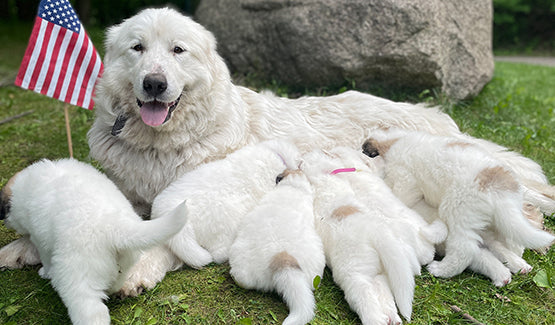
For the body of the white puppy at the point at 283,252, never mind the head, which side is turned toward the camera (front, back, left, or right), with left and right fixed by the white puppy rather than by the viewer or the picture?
back

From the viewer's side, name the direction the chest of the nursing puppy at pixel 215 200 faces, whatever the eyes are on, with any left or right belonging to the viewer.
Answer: facing away from the viewer and to the right of the viewer

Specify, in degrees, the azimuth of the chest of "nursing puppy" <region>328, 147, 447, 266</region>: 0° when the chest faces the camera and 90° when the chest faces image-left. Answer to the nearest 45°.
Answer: approximately 135°

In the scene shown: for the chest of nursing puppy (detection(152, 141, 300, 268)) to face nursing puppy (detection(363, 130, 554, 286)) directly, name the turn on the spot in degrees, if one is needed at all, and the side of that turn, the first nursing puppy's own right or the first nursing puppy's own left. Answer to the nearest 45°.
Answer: approximately 45° to the first nursing puppy's own right

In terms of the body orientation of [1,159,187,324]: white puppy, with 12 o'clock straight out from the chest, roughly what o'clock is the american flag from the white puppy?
The american flag is roughly at 2 o'clock from the white puppy.

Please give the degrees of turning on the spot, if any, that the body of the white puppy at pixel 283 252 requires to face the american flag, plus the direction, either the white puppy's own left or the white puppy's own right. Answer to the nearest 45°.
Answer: approximately 45° to the white puppy's own left

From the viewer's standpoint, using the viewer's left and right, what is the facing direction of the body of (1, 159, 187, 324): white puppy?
facing away from the viewer and to the left of the viewer

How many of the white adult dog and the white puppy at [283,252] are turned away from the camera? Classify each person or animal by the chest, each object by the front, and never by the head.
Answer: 1

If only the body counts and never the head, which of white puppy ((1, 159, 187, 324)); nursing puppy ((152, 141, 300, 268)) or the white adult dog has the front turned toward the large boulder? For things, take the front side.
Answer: the nursing puppy

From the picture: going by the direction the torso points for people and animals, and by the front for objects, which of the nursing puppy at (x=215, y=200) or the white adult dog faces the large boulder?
the nursing puppy

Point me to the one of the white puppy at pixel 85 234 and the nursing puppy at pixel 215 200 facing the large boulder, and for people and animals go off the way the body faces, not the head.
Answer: the nursing puppy

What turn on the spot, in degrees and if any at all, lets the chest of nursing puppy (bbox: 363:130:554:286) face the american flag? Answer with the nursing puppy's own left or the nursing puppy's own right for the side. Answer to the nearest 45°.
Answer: approximately 45° to the nursing puppy's own left

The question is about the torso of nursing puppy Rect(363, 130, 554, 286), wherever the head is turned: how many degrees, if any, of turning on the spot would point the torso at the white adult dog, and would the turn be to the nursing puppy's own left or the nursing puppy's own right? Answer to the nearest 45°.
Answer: approximately 45° to the nursing puppy's own left

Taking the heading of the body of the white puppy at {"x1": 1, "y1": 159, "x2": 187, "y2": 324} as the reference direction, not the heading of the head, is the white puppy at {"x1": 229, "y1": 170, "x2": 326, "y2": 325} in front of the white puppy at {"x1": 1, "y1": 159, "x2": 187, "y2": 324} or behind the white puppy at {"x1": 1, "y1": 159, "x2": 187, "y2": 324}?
behind

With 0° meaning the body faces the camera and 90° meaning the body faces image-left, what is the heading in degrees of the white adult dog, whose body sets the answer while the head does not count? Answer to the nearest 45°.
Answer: approximately 45°

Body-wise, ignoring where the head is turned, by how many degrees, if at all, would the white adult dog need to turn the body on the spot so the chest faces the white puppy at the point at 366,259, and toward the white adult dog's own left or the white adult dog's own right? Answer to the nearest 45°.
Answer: approximately 90° to the white adult dog's own left

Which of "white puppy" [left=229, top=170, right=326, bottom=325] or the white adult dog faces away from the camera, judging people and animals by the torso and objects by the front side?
the white puppy

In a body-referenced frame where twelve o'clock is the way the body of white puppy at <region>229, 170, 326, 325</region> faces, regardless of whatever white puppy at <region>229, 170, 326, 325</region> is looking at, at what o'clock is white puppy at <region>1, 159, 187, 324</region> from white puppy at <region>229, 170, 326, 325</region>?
white puppy at <region>1, 159, 187, 324</region> is roughly at 9 o'clock from white puppy at <region>229, 170, 326, 325</region>.
